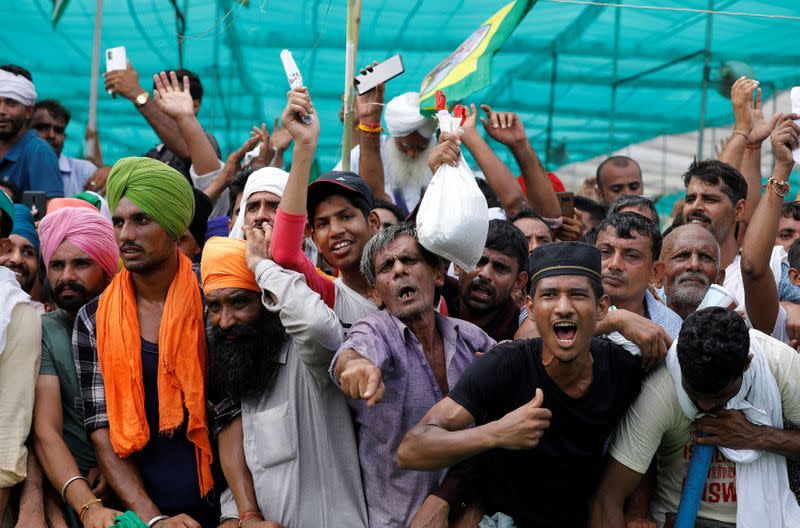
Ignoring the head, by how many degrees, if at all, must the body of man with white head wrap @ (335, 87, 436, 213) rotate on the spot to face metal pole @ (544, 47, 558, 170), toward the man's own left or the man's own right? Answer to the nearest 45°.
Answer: approximately 135° to the man's own left

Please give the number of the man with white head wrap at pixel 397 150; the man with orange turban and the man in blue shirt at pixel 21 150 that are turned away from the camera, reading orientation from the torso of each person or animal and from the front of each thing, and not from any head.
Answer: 0

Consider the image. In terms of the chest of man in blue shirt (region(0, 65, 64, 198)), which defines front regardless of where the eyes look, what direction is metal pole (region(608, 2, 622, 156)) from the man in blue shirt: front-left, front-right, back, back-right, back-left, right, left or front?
back-left

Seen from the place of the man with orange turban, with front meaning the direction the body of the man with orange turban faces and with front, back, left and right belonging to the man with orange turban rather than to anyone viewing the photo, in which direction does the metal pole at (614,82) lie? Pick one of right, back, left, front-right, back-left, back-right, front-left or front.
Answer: back

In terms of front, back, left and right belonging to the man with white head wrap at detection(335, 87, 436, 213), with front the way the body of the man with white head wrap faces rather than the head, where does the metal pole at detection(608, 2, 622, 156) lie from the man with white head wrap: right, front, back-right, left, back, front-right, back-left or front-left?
back-left

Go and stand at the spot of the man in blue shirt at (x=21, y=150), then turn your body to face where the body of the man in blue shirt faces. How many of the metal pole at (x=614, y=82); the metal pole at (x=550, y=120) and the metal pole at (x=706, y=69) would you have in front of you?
0

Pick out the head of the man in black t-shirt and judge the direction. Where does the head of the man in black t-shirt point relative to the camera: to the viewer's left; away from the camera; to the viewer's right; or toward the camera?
toward the camera

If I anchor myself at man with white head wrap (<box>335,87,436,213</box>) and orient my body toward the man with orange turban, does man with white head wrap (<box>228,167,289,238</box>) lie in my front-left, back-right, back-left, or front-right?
front-right

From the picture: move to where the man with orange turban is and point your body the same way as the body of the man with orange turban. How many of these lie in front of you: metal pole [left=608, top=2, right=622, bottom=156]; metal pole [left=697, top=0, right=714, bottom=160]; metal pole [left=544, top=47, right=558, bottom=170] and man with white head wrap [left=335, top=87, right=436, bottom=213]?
0

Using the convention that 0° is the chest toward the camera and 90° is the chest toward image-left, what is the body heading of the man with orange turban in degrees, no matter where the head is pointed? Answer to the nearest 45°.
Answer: approximately 45°

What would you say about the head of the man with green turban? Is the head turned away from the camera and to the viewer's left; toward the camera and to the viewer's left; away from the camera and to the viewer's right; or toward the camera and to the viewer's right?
toward the camera and to the viewer's left

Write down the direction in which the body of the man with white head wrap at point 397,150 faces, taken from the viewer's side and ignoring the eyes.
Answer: toward the camera

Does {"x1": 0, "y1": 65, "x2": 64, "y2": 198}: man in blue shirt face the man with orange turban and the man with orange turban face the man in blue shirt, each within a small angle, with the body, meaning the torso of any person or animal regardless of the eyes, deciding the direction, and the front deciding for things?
no

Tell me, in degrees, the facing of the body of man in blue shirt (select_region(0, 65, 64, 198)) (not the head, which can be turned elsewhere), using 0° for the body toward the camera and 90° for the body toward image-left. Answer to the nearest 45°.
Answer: approximately 45°

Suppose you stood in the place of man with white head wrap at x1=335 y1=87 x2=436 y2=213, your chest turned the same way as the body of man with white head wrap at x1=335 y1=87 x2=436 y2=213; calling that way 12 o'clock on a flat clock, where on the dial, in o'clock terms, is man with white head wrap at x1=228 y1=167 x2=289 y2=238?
man with white head wrap at x1=228 y1=167 x2=289 y2=238 is roughly at 1 o'clock from man with white head wrap at x1=335 y1=87 x2=436 y2=213.

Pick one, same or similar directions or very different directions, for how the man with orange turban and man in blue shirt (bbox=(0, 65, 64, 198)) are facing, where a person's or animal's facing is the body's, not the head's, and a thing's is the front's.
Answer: same or similar directions

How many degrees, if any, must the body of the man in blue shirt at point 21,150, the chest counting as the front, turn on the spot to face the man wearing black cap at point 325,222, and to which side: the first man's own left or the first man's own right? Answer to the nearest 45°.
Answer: approximately 90° to the first man's own left

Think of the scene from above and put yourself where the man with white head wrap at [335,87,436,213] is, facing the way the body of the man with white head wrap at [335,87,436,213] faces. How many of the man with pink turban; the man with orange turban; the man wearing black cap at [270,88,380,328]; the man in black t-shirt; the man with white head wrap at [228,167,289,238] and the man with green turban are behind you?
0

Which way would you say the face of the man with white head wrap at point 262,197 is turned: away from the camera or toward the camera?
toward the camera
